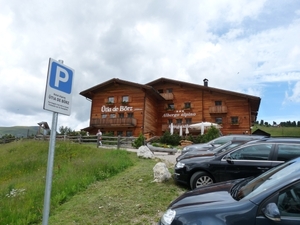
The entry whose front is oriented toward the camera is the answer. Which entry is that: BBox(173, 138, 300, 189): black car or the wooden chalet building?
the wooden chalet building

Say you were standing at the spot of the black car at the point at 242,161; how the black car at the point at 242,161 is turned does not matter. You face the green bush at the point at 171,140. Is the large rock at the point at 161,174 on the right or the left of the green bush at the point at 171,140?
left

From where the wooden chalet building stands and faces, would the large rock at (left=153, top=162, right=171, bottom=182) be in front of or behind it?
in front

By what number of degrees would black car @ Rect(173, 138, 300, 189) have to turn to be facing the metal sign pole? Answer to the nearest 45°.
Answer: approximately 45° to its left

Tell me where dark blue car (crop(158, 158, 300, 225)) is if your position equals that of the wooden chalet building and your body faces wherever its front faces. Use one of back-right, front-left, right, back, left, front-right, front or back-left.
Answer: front

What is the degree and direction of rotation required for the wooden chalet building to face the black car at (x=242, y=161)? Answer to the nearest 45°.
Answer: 0° — it already faces it

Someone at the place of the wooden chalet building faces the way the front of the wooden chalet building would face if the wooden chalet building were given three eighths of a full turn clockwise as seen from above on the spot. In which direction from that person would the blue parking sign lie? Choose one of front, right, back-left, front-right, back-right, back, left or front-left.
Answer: back-left

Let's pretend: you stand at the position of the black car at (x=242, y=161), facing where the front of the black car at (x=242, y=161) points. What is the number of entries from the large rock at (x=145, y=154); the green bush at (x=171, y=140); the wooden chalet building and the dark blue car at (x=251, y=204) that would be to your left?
1

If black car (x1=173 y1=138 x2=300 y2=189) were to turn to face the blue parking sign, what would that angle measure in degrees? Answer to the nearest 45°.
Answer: approximately 45° to its left

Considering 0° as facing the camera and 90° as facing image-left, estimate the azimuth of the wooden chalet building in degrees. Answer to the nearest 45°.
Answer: approximately 0°

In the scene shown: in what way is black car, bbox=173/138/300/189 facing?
to the viewer's left

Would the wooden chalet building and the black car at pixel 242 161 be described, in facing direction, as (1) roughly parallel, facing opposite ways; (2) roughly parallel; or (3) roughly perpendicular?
roughly perpendicular

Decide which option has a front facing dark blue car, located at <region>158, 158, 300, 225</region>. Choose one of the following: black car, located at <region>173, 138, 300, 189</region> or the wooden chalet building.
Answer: the wooden chalet building

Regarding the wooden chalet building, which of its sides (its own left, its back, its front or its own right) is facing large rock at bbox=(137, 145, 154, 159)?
front

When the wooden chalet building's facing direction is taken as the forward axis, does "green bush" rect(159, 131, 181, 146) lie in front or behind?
in front
